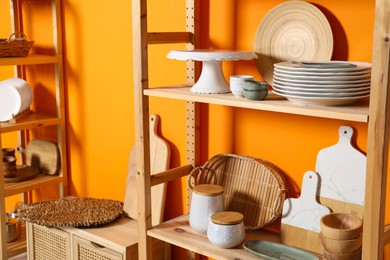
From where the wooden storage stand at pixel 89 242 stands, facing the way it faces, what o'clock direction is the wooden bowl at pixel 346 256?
The wooden bowl is roughly at 9 o'clock from the wooden storage stand.

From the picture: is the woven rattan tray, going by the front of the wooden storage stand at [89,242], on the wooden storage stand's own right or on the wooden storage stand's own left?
on the wooden storage stand's own left

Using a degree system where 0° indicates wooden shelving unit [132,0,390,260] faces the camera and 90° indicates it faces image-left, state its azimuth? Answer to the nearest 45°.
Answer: approximately 45°

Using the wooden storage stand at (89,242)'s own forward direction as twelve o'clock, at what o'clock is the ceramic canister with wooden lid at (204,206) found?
The ceramic canister with wooden lid is roughly at 9 o'clock from the wooden storage stand.

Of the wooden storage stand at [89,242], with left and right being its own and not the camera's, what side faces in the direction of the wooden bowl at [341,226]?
left

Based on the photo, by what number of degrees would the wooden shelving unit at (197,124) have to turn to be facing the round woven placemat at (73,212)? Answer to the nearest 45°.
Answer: approximately 90° to its right
